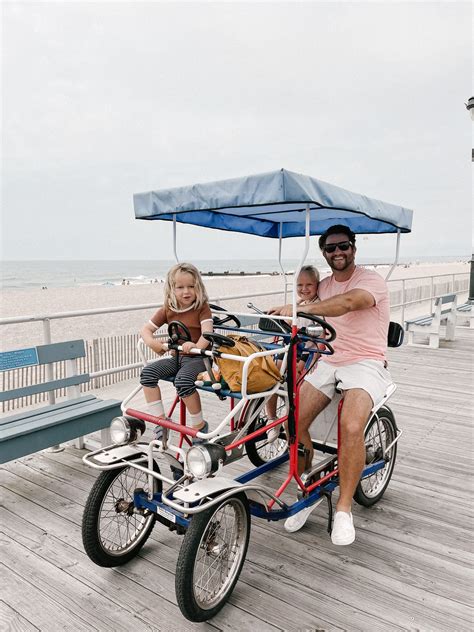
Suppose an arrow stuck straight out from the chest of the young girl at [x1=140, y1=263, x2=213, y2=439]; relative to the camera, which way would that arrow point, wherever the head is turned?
toward the camera

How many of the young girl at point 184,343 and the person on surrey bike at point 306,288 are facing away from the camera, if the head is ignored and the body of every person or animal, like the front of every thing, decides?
0

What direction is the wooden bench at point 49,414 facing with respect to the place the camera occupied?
facing the viewer and to the right of the viewer

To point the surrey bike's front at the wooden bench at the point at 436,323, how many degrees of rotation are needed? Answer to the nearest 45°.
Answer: approximately 180°

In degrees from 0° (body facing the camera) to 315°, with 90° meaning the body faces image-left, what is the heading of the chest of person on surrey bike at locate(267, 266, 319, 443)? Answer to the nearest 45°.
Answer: approximately 45°

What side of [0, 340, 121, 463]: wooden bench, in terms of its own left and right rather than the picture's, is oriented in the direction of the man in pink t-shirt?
front

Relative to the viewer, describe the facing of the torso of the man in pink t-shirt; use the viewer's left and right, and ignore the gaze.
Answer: facing the viewer and to the left of the viewer

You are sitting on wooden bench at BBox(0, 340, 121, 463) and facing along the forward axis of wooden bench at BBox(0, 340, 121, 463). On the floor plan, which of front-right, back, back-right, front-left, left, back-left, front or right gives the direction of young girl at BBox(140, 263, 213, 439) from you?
front

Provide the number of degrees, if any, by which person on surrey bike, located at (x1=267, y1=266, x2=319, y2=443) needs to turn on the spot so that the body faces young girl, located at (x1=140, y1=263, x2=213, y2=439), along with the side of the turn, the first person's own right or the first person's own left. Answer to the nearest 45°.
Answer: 0° — they already face them

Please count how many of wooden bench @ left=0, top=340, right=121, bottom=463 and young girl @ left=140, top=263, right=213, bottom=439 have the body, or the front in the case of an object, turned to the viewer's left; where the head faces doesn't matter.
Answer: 0

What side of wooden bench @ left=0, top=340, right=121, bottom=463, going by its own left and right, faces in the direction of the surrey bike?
front

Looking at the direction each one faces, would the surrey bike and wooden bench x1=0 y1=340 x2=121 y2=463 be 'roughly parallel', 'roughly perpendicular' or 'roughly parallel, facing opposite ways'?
roughly perpendicular

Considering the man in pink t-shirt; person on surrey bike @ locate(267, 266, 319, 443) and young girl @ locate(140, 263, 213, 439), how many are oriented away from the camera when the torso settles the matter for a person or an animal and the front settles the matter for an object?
0
